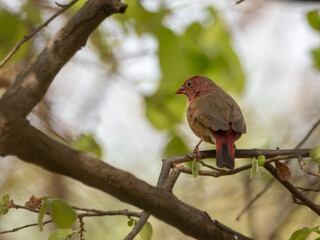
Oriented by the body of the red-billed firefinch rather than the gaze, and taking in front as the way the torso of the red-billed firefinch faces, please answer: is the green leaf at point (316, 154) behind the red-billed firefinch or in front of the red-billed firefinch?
behind

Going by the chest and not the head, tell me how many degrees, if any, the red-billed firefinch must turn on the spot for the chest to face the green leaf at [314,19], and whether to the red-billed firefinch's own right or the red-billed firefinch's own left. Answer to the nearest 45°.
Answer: approximately 45° to the red-billed firefinch's own right

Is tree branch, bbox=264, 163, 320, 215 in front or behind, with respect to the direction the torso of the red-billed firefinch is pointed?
behind

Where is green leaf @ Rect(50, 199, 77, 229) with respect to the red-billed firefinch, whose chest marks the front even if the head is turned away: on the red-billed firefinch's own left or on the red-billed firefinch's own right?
on the red-billed firefinch's own left

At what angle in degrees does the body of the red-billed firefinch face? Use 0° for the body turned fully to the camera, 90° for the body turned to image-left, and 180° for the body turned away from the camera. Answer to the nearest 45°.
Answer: approximately 135°
